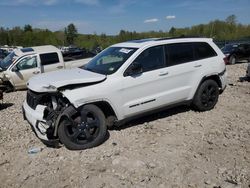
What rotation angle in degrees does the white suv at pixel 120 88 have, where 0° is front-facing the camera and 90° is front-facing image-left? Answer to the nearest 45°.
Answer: approximately 45°

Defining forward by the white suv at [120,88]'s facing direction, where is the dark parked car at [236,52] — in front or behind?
behind
